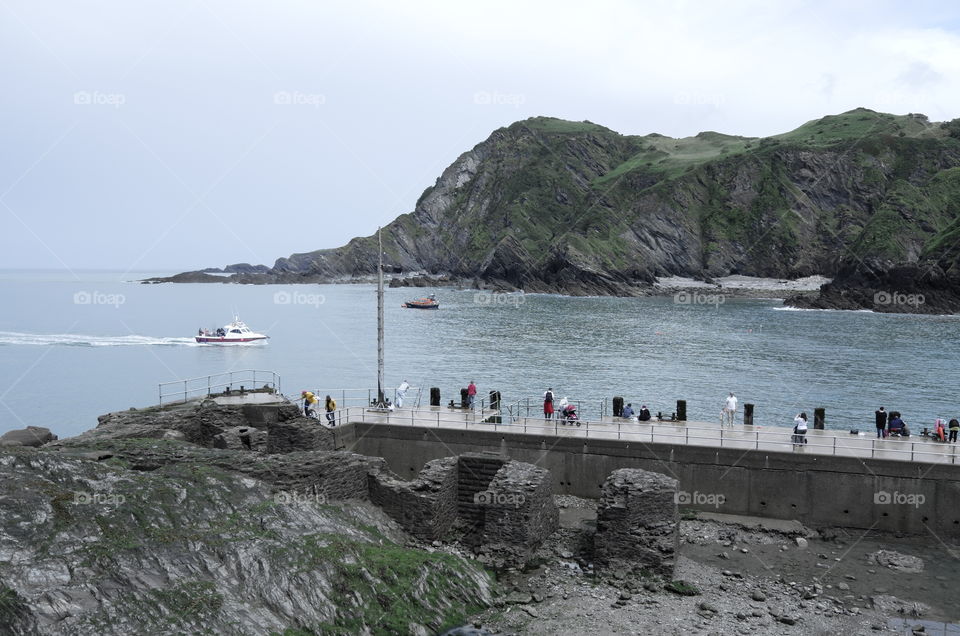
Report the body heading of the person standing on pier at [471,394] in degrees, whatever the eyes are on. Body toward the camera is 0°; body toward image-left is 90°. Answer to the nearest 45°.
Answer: approximately 180°

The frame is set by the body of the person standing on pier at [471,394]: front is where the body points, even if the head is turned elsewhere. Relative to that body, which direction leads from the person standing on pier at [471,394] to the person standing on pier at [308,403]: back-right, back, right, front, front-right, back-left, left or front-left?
left

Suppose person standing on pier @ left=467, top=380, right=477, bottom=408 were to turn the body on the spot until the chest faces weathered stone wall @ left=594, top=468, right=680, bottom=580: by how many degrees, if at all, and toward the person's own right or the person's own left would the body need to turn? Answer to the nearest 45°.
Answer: approximately 180°

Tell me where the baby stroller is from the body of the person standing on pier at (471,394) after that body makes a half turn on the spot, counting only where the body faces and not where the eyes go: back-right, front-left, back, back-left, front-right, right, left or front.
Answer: front-left

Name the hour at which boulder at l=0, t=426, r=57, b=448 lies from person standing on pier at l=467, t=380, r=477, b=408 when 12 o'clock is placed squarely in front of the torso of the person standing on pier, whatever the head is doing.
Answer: The boulder is roughly at 8 o'clock from the person standing on pier.

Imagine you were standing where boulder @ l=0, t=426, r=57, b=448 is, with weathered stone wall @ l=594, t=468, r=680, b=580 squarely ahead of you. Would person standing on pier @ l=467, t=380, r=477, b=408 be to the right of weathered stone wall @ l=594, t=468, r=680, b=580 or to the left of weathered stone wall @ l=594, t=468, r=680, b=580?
left

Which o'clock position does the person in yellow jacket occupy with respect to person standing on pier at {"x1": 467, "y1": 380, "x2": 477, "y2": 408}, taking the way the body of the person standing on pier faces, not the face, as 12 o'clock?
The person in yellow jacket is roughly at 8 o'clock from the person standing on pier.
